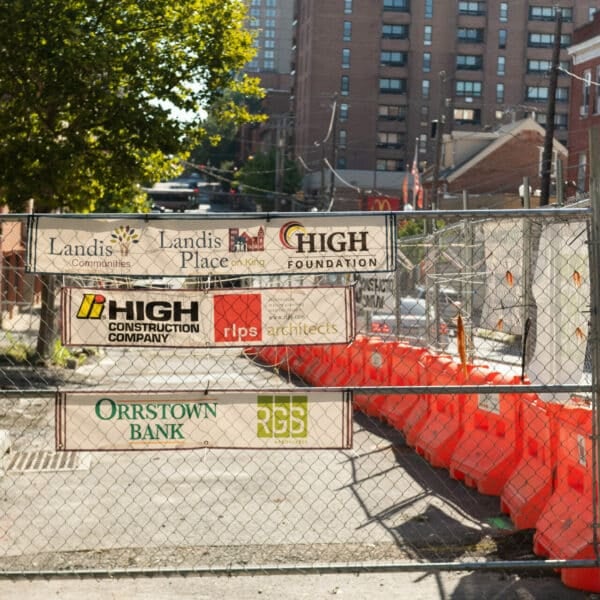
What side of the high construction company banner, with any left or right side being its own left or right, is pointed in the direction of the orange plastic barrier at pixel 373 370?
back

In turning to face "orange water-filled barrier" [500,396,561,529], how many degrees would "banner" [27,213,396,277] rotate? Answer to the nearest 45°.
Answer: approximately 135° to its left

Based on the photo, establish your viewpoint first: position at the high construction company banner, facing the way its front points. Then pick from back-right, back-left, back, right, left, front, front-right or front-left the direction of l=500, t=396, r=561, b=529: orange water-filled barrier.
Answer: back-left

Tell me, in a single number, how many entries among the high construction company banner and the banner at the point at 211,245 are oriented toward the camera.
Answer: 2

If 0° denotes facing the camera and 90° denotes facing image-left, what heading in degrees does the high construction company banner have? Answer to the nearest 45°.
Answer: approximately 0°

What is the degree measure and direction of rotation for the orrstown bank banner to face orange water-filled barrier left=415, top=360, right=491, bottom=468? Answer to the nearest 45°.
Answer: approximately 135° to its left

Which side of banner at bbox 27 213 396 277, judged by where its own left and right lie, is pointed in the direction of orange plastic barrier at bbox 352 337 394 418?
back

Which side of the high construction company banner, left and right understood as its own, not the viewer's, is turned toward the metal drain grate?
back

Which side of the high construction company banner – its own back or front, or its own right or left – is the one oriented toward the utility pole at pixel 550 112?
back

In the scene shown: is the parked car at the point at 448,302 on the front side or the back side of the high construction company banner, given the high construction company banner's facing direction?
on the back side

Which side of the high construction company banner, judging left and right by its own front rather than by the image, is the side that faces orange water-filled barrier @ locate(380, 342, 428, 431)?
back

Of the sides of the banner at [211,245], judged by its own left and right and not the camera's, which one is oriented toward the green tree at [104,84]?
back
